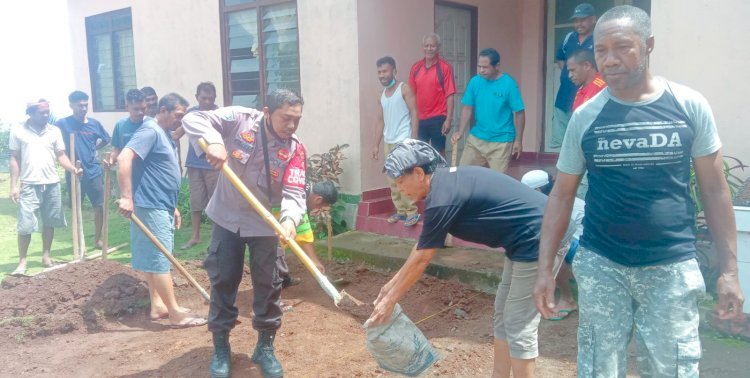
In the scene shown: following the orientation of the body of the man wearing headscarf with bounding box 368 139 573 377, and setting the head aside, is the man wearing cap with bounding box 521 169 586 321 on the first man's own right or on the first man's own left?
on the first man's own right

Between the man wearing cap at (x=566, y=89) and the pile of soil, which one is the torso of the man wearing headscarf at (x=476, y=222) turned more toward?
the pile of soil

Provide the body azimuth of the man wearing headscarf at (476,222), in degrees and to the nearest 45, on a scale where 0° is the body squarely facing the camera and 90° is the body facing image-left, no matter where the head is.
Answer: approximately 90°

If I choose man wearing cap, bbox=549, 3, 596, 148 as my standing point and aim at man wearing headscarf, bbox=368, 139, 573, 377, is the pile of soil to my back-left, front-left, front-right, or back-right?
front-right

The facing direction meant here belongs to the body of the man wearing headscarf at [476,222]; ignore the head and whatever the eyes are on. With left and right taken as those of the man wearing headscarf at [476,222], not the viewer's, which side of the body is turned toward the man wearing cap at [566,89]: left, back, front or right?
right

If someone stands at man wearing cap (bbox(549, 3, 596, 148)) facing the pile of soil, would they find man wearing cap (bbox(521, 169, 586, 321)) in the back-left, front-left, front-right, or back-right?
front-left

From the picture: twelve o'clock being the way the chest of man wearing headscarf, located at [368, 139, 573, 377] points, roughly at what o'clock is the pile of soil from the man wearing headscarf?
The pile of soil is roughly at 1 o'clock from the man wearing headscarf.
